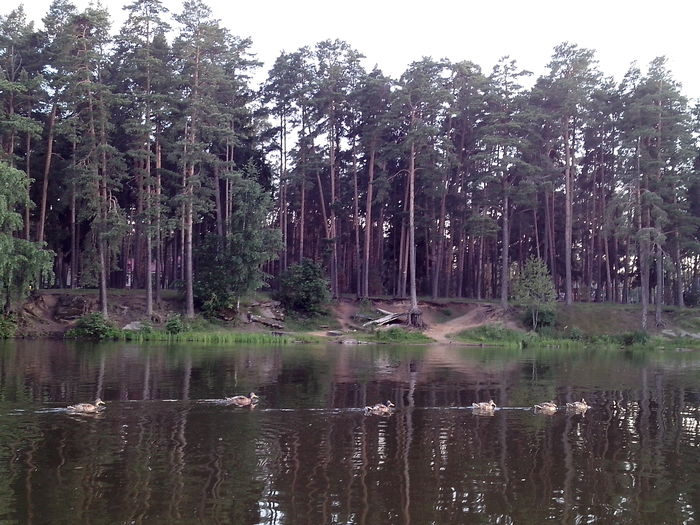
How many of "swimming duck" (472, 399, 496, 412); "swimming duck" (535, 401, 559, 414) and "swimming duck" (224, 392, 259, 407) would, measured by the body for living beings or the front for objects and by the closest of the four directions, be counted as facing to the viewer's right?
3

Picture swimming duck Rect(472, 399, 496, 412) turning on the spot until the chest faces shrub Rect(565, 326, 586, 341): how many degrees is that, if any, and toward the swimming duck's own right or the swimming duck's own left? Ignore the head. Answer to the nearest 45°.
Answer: approximately 90° to the swimming duck's own left

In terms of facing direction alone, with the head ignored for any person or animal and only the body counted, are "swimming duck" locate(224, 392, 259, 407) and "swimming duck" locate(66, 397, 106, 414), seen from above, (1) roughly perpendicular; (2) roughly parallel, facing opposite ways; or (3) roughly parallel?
roughly parallel

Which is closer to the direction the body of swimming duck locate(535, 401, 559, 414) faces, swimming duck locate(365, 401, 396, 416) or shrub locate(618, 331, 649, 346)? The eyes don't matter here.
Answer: the shrub

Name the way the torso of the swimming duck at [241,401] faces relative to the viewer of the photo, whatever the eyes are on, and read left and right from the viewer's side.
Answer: facing to the right of the viewer

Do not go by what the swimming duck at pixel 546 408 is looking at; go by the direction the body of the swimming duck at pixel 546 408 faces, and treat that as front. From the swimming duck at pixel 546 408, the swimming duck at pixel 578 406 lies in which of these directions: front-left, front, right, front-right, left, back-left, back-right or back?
front-left

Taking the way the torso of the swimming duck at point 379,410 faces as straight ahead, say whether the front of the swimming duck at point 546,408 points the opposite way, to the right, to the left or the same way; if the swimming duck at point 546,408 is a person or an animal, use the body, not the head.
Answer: the same way

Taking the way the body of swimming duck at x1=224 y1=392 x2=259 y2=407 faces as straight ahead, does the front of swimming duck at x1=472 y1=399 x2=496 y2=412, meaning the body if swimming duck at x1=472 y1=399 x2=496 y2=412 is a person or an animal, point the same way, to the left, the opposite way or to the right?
the same way

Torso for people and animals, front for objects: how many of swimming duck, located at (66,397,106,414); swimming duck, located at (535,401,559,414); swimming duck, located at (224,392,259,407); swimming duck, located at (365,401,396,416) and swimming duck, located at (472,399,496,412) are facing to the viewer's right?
5

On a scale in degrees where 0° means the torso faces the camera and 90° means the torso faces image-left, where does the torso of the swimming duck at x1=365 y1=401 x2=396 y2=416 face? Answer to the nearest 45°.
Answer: approximately 270°

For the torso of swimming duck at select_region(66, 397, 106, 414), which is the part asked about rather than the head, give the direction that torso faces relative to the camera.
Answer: to the viewer's right

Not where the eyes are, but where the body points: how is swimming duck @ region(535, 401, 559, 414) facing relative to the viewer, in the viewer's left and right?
facing to the right of the viewer

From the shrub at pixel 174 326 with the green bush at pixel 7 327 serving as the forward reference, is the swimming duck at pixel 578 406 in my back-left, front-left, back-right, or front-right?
back-left

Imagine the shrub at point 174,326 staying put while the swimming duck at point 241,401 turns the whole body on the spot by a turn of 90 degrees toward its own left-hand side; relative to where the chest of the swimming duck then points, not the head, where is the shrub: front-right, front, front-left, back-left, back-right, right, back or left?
front

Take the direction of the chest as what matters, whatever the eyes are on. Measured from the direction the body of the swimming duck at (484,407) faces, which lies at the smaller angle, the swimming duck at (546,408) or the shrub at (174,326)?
the swimming duck

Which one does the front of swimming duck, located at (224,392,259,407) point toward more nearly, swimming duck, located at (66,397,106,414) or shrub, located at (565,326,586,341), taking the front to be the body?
the shrub

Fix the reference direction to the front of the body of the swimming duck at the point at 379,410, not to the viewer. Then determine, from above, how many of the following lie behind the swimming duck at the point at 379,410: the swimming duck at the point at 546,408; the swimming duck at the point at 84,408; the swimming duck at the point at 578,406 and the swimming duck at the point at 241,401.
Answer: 2
